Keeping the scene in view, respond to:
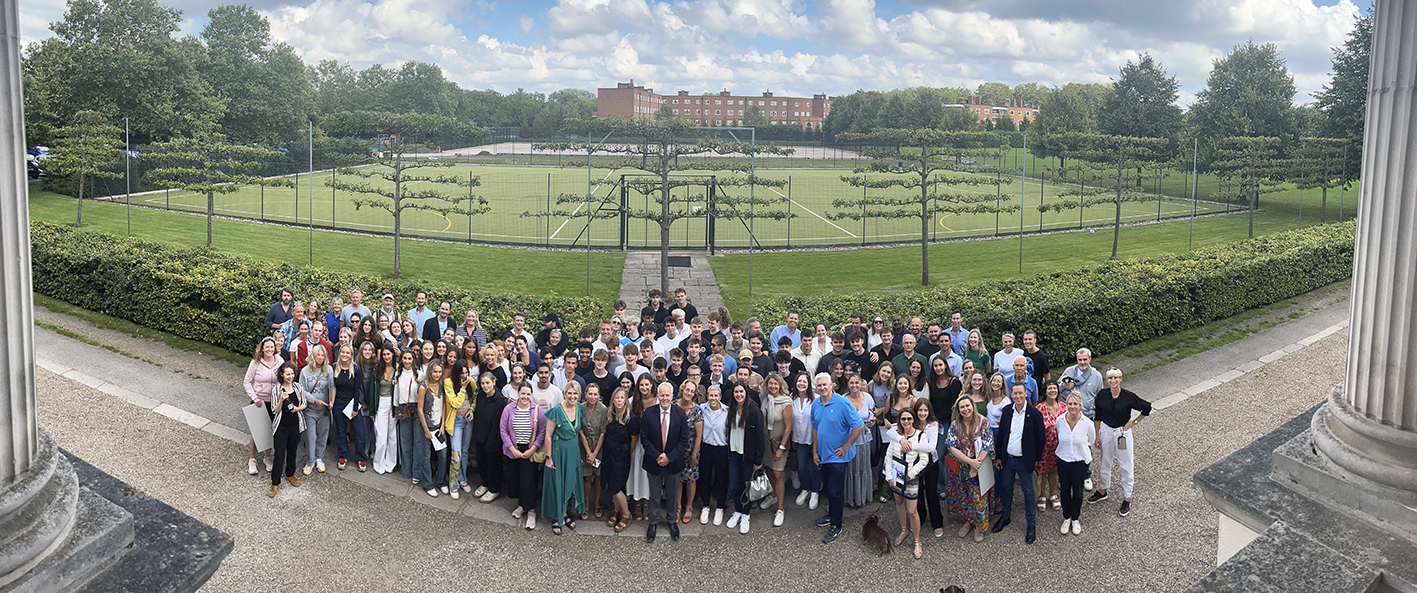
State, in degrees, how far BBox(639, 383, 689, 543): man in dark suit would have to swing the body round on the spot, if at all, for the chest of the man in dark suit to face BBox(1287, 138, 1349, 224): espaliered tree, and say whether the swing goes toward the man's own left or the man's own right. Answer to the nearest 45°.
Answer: approximately 135° to the man's own left

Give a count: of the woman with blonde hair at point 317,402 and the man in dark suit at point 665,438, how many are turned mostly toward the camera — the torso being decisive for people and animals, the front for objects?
2

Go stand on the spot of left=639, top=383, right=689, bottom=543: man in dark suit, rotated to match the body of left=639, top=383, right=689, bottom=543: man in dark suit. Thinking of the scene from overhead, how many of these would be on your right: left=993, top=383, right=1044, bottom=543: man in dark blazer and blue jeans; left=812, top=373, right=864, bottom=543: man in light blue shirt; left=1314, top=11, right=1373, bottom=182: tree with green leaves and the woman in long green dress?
1

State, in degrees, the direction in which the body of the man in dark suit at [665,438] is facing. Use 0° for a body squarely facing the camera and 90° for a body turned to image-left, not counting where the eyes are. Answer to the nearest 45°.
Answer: approximately 0°

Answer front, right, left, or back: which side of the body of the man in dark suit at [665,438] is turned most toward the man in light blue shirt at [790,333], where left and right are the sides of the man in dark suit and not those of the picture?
back

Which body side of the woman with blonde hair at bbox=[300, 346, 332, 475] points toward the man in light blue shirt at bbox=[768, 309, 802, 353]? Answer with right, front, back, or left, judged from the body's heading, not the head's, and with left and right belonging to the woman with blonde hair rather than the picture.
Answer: left

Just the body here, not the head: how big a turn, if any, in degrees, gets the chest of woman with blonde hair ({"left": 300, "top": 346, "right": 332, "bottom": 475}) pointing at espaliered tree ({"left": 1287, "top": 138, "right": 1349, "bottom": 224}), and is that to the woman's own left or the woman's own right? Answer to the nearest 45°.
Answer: approximately 135° to the woman's own left

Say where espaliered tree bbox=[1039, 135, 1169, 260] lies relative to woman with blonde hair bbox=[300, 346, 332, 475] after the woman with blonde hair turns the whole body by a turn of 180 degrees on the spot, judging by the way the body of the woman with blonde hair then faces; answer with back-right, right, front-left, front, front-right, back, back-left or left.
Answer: front-right

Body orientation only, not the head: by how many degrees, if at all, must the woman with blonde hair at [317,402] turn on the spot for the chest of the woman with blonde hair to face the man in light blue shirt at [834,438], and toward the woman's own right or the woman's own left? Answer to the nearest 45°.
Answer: approximately 45° to the woman's own left
